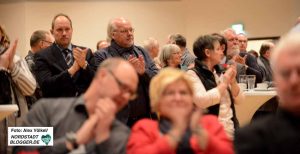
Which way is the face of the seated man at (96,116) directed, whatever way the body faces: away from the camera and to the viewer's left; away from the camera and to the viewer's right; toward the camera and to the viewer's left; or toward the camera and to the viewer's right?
toward the camera and to the viewer's right

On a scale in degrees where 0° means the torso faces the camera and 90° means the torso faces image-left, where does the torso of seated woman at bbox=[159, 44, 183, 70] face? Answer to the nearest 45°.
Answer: approximately 270°

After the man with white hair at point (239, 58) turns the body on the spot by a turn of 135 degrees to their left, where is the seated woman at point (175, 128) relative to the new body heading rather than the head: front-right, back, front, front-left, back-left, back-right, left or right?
back

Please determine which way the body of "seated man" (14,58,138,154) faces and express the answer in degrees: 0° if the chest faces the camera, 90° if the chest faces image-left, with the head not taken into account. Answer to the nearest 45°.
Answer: approximately 315°

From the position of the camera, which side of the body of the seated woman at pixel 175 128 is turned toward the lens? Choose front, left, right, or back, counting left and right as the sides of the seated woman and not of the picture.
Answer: front

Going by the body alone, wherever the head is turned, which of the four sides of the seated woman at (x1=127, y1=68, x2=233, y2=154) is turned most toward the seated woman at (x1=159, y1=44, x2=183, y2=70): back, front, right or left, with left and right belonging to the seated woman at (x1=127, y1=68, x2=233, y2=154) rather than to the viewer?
back

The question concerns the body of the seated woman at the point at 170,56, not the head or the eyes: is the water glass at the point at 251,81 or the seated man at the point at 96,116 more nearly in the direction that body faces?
the water glass

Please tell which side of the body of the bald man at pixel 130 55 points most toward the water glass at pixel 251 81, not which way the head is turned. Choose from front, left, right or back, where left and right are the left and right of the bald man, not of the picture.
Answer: left

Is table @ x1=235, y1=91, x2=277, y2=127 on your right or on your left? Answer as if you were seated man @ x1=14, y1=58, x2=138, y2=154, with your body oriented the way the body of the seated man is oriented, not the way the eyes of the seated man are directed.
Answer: on your left

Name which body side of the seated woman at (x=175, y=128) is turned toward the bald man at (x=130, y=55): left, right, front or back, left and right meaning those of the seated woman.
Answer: back

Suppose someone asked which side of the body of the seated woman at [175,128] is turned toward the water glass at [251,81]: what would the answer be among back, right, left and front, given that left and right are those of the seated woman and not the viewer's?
back
